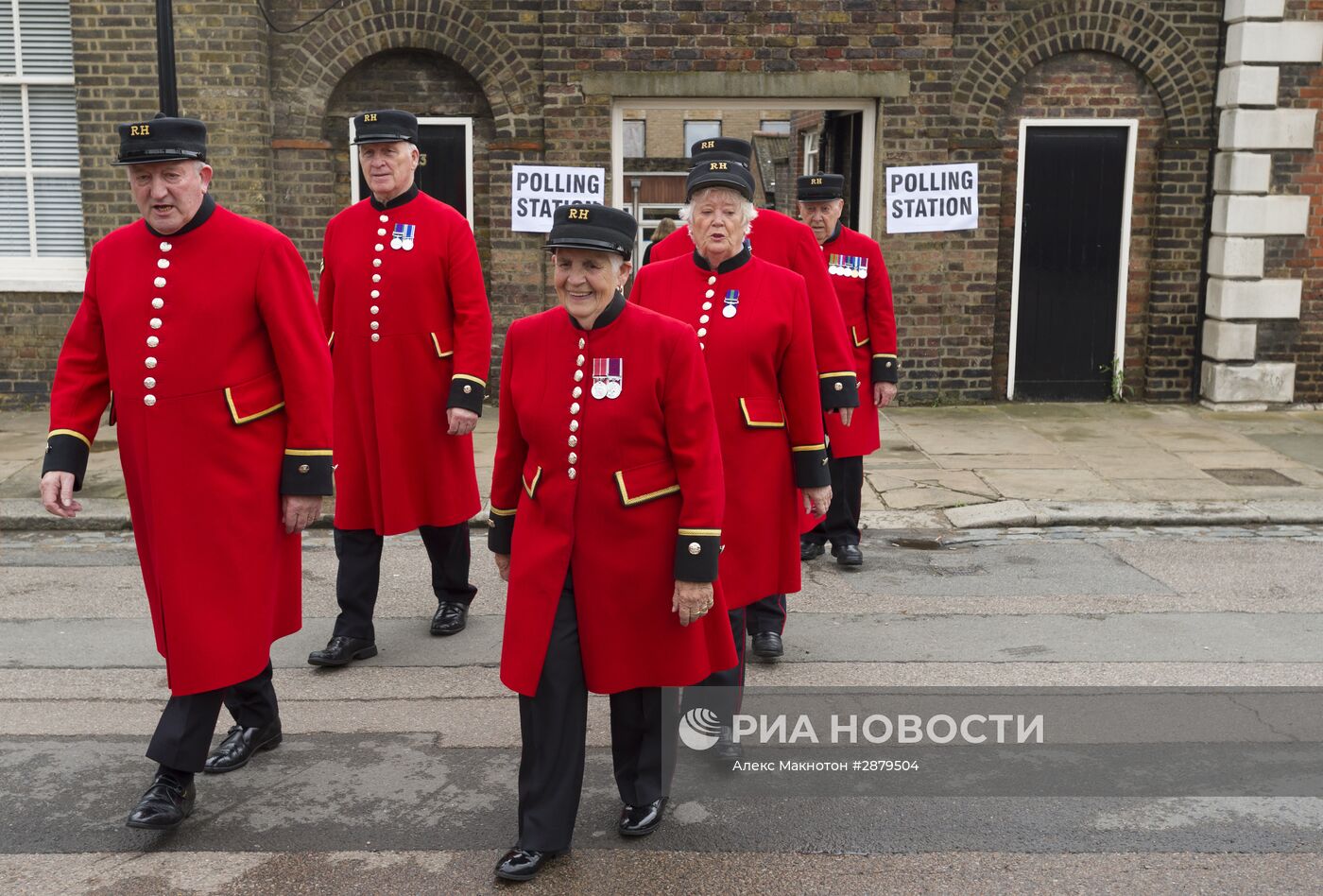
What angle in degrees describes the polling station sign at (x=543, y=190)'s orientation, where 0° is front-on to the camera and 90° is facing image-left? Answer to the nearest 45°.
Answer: approximately 0°

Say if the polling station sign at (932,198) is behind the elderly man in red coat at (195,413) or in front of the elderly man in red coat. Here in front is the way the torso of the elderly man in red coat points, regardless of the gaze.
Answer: behind

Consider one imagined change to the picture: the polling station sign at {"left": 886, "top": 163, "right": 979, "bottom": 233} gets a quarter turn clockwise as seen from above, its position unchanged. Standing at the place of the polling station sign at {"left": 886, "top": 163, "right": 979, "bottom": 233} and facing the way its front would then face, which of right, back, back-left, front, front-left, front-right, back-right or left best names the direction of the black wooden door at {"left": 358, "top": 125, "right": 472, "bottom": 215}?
front

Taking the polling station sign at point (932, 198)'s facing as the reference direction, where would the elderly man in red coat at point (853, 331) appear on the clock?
The elderly man in red coat is roughly at 12 o'clock from the polling station sign.

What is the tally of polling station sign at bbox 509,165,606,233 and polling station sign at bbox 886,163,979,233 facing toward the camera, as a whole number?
2

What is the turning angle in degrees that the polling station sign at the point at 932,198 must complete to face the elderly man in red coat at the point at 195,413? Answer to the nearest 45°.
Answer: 0° — it already faces them

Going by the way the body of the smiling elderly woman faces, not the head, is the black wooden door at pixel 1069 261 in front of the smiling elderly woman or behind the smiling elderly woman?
behind

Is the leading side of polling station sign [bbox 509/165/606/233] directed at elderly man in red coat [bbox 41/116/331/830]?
yes

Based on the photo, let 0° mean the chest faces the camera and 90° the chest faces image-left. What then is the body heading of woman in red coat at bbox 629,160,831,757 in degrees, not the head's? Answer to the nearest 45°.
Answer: approximately 45°

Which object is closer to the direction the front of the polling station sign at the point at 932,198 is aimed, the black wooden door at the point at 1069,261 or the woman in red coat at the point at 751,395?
the woman in red coat
